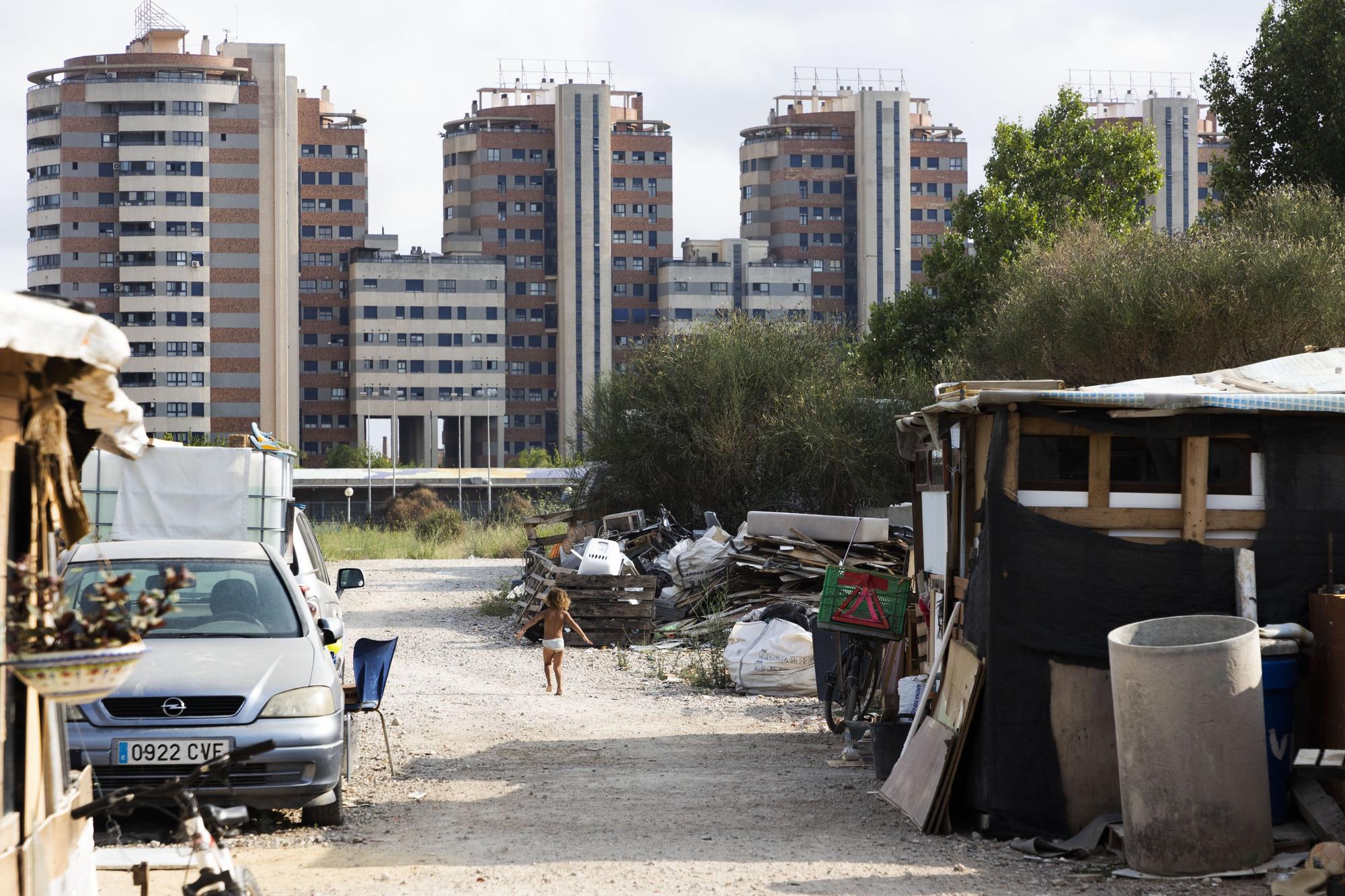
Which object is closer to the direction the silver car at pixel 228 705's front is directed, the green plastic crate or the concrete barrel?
the concrete barrel

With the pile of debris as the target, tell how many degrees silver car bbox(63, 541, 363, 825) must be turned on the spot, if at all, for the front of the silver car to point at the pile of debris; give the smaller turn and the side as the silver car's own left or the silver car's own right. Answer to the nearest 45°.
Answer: approximately 135° to the silver car's own left

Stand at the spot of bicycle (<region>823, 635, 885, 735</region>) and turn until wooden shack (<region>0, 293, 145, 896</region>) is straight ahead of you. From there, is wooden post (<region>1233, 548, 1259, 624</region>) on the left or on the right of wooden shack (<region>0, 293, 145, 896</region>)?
left

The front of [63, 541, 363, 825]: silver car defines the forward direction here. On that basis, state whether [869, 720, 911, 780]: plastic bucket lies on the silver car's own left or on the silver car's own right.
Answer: on the silver car's own left

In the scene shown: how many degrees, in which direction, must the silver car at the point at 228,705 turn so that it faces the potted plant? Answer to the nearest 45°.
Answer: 0° — it already faces it

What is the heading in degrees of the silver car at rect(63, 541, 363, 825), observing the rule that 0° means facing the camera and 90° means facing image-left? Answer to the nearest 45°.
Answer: approximately 0°

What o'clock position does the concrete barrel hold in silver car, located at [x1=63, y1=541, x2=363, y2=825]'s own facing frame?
The concrete barrel is roughly at 10 o'clock from the silver car.
